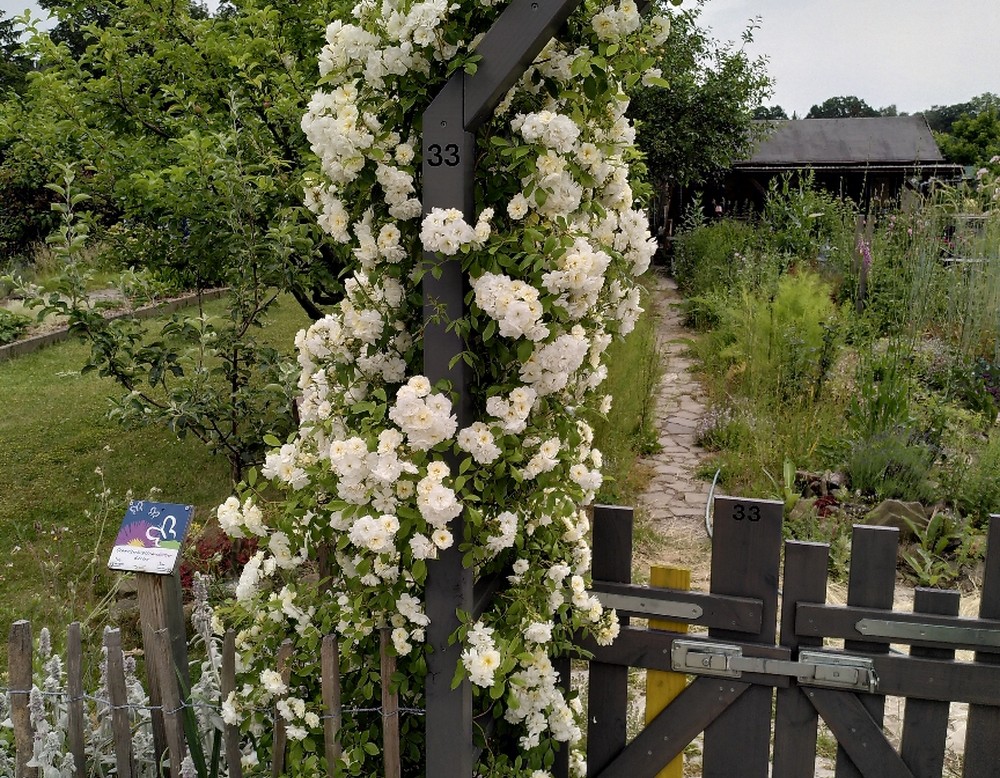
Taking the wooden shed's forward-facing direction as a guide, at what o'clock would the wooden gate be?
The wooden gate is roughly at 12 o'clock from the wooden shed.

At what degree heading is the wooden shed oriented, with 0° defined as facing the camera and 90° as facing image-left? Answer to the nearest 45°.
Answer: approximately 0°

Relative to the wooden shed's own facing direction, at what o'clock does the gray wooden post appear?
The gray wooden post is roughly at 12 o'clock from the wooden shed.

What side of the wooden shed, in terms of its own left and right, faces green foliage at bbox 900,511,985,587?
front

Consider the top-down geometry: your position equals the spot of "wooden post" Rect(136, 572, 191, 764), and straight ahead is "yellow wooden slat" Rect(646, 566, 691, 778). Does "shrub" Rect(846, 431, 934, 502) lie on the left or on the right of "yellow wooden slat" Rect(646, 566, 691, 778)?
left

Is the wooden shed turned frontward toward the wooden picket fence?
yes

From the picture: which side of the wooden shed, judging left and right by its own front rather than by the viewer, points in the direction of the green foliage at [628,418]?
front

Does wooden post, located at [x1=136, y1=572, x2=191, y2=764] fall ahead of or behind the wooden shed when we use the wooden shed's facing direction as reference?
ahead

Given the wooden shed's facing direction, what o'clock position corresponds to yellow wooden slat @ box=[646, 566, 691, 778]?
The yellow wooden slat is roughly at 12 o'clock from the wooden shed.

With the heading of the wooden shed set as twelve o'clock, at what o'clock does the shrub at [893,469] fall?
The shrub is roughly at 12 o'clock from the wooden shed.

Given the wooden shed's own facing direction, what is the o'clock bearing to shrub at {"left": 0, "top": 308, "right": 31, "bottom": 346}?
The shrub is roughly at 1 o'clock from the wooden shed.
